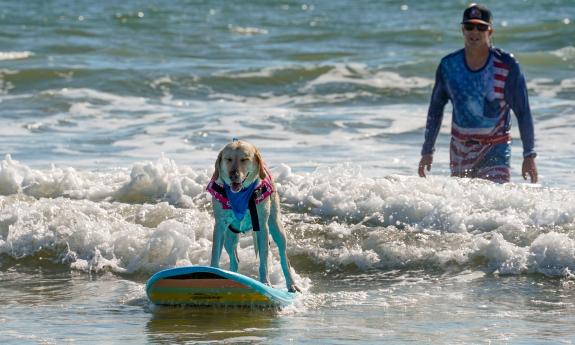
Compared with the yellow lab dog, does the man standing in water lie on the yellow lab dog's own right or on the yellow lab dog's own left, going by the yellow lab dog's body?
on the yellow lab dog's own left

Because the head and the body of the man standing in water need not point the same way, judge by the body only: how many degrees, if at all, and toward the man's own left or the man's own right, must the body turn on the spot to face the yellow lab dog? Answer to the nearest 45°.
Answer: approximately 45° to the man's own right

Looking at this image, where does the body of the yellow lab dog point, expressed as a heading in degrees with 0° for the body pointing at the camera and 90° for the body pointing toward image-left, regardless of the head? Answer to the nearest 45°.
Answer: approximately 0°

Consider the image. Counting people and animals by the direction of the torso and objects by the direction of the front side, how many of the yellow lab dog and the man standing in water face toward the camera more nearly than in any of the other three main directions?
2

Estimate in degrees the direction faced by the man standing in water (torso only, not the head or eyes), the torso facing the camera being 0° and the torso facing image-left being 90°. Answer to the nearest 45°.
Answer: approximately 0°
